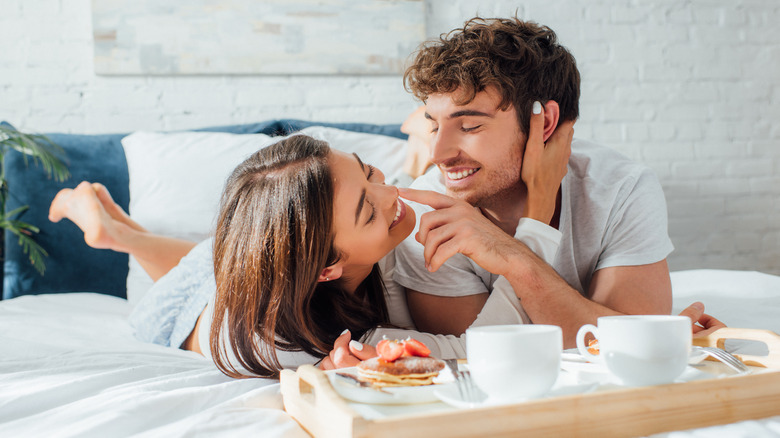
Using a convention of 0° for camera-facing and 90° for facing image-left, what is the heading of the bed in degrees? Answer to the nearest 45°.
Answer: approximately 0°
